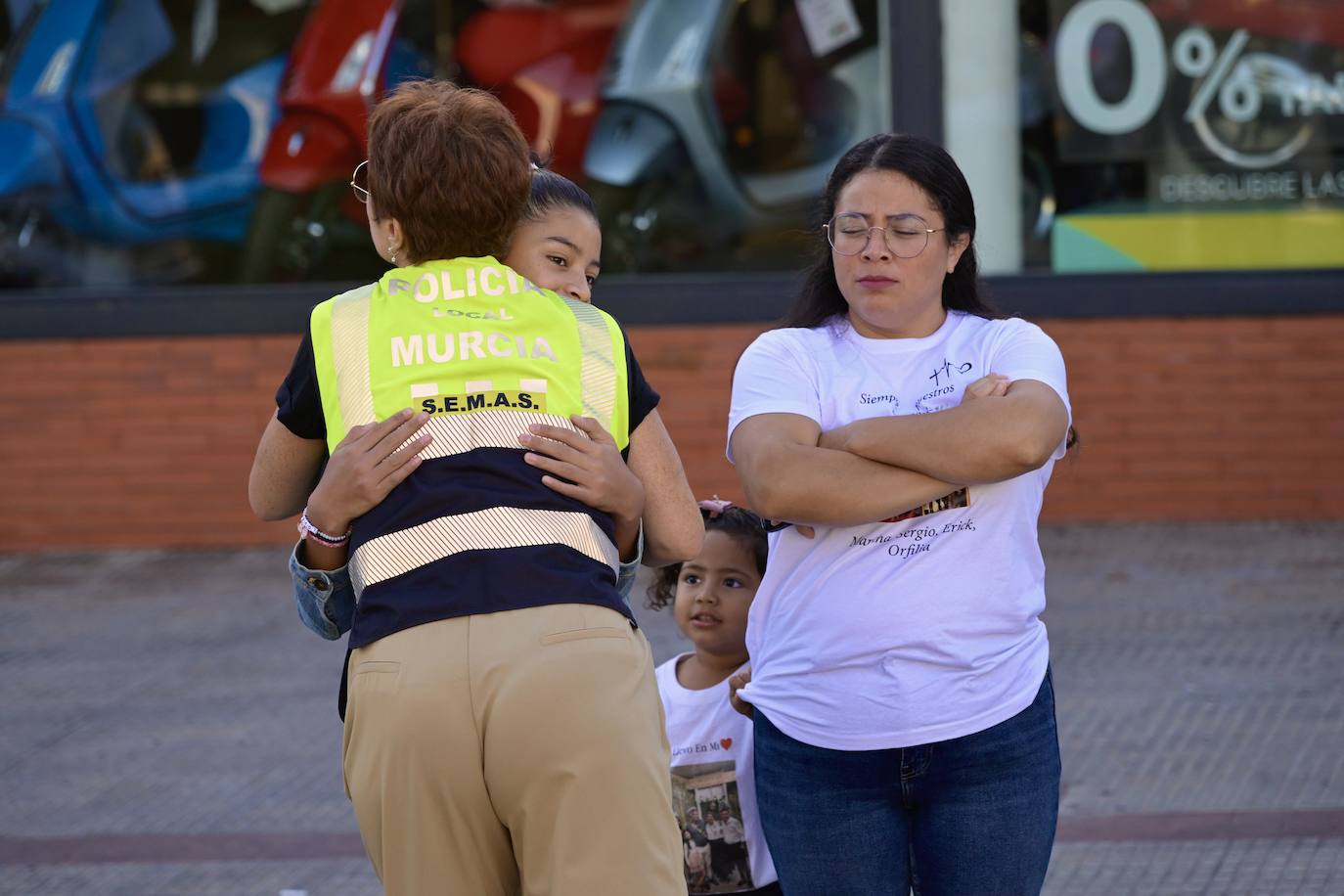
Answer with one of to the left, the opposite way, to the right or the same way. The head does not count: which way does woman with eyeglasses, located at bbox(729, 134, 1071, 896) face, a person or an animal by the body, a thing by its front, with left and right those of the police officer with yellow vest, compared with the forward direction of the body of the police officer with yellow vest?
the opposite way

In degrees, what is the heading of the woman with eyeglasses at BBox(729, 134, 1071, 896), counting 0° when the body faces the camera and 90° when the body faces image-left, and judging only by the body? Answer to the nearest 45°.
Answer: approximately 0°

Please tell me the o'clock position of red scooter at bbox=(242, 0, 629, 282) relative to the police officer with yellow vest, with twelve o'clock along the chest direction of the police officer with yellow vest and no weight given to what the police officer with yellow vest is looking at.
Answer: The red scooter is roughly at 12 o'clock from the police officer with yellow vest.

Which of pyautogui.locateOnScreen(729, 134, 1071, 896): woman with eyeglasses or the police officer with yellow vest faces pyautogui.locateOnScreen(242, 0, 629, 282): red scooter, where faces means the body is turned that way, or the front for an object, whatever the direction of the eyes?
the police officer with yellow vest

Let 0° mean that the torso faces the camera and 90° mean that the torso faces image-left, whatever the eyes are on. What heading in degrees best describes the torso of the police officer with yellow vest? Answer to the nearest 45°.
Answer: approximately 180°

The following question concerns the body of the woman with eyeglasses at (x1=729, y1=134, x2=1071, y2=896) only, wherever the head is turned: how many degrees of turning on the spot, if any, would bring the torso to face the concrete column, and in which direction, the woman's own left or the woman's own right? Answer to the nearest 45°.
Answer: approximately 180°

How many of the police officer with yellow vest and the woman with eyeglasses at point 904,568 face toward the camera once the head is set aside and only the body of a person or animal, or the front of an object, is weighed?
1

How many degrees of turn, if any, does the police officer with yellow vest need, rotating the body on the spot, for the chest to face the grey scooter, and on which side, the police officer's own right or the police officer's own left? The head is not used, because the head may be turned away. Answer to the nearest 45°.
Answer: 0° — they already face it

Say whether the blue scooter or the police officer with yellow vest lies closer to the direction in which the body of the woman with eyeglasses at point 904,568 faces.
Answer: the police officer with yellow vest

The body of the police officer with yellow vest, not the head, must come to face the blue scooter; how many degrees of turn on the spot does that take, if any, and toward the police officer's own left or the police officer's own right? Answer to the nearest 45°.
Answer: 0° — they already face it

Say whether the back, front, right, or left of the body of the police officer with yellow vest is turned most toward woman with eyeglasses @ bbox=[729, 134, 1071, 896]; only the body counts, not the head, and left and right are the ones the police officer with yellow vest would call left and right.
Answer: right
